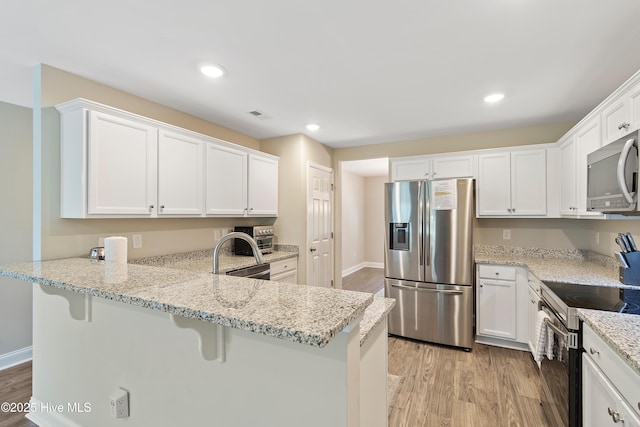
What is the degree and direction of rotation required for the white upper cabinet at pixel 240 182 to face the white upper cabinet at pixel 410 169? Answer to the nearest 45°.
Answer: approximately 45° to its left

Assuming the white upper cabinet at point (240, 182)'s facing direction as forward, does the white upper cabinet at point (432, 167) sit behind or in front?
in front

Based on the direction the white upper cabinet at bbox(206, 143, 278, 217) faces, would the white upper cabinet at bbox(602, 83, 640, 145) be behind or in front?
in front

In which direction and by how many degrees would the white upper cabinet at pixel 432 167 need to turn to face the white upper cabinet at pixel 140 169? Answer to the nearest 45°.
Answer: approximately 45° to its right

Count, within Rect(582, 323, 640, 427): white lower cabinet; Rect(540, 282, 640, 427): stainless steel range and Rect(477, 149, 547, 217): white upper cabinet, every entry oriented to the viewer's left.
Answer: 2

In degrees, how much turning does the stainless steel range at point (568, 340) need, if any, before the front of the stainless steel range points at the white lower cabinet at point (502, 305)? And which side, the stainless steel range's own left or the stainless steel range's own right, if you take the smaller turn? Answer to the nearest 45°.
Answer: approximately 45° to the stainless steel range's own right

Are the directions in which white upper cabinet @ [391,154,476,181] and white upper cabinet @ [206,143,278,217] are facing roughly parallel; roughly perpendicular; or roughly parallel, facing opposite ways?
roughly perpendicular

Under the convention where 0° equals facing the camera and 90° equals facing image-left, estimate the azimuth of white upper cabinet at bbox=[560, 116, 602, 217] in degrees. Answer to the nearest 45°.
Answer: approximately 90°

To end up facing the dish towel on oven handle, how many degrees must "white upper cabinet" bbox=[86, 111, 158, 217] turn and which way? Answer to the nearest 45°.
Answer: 0° — it already faces it

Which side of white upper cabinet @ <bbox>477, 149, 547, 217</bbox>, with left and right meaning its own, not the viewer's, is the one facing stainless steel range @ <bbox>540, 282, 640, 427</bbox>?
front

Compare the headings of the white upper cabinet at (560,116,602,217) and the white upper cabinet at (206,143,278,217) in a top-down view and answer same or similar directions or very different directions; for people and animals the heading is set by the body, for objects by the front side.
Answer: very different directions
